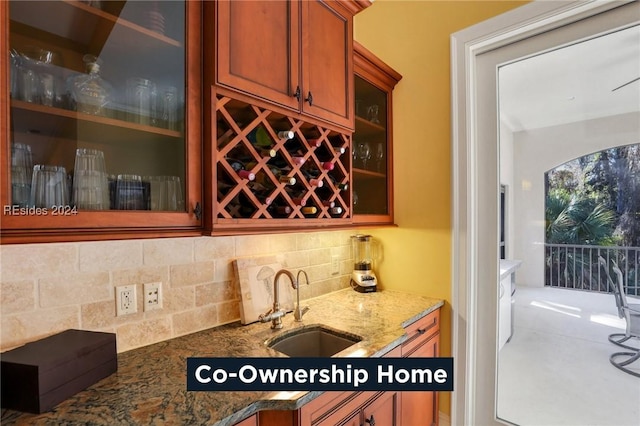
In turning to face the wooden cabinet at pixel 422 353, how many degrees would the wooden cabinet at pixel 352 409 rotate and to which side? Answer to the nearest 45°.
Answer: approximately 90° to its left

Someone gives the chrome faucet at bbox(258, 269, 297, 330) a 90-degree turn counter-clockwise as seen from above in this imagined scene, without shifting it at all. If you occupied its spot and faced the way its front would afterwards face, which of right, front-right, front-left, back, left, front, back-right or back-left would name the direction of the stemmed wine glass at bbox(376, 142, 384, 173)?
front

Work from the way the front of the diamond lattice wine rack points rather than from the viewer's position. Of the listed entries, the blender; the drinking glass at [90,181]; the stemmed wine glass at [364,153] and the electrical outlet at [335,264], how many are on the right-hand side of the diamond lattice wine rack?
1

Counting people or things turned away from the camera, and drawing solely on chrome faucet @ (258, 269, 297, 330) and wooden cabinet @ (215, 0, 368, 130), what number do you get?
0

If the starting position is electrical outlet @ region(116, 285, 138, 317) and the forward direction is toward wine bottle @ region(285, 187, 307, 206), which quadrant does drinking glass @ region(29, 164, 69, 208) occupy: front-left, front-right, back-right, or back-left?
back-right

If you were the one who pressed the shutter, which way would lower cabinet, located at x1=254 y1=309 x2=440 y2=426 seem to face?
facing the viewer and to the right of the viewer

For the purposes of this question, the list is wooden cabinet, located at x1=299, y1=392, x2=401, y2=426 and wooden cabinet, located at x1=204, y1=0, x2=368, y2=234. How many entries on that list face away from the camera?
0

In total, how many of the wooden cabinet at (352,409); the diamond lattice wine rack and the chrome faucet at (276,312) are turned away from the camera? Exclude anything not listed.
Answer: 0
